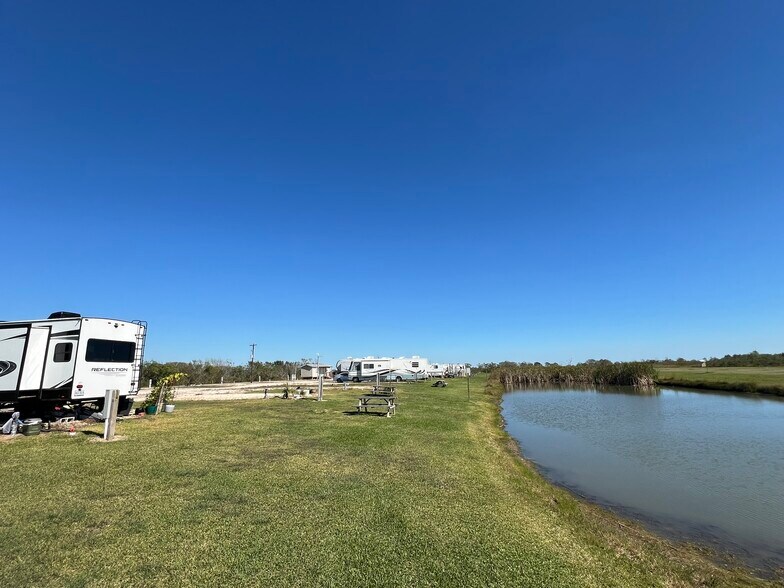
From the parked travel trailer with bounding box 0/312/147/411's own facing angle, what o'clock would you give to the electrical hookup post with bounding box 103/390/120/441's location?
The electrical hookup post is roughly at 7 o'clock from the parked travel trailer.

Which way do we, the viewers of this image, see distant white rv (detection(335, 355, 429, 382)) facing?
facing to the left of the viewer

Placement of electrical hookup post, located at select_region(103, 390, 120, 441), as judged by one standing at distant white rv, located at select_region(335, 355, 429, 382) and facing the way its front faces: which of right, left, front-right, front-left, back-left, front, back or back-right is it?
left

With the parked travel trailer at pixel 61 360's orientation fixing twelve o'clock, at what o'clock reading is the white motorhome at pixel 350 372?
the white motorhome at pixel 350 372 is roughly at 3 o'clock from the parked travel trailer at pixel 61 360.

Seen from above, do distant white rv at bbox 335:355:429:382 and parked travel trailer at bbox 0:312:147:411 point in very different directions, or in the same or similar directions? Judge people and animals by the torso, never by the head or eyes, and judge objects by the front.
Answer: same or similar directions

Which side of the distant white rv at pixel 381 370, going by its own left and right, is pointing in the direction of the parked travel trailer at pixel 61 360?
left

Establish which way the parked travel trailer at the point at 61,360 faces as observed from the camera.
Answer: facing away from the viewer and to the left of the viewer

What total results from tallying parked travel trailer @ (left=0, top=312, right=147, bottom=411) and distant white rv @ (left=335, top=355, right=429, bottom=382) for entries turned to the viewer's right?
0

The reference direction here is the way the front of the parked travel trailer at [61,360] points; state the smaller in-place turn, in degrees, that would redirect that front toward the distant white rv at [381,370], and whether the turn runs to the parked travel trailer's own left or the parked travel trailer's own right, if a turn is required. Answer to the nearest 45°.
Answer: approximately 90° to the parked travel trailer's own right

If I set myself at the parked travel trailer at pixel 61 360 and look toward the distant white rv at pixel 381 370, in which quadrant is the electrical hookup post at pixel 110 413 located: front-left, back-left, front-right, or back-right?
back-right
